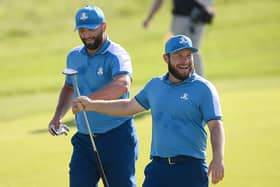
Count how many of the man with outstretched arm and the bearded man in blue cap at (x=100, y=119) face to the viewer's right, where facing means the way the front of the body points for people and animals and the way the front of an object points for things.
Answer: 0

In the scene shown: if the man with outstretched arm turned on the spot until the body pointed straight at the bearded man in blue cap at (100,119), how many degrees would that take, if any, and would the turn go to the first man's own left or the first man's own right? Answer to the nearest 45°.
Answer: approximately 135° to the first man's own right

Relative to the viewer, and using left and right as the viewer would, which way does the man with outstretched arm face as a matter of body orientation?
facing the viewer

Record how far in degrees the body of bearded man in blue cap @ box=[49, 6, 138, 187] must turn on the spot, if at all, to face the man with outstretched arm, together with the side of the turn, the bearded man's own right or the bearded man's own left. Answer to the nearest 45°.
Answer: approximately 90° to the bearded man's own left

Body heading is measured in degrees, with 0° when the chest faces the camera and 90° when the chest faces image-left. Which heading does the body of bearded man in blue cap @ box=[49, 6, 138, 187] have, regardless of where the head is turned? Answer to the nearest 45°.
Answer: approximately 45°
